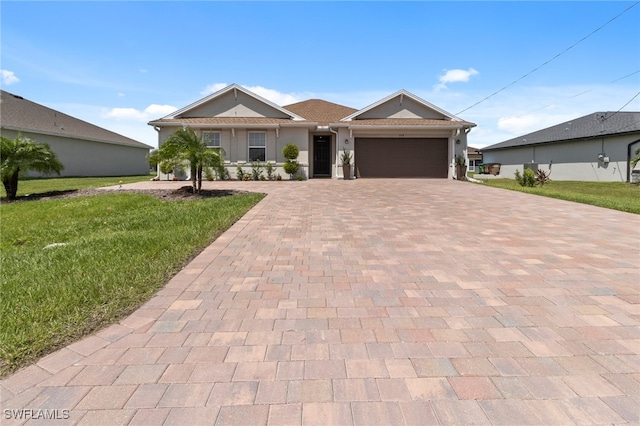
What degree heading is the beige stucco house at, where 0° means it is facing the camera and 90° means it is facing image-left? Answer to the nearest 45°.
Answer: approximately 0°

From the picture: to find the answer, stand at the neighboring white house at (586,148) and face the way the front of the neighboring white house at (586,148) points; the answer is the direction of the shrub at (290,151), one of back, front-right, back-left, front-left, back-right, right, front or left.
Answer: right

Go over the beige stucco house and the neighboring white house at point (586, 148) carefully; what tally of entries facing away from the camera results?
0

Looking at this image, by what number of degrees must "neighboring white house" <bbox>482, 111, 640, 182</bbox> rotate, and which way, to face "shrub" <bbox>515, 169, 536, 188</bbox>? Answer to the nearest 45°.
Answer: approximately 45° to its right

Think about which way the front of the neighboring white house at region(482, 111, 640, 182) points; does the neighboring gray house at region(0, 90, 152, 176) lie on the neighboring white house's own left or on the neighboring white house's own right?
on the neighboring white house's own right

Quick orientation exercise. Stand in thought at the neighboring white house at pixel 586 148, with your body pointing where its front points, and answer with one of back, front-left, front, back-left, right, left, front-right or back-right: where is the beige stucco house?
right
